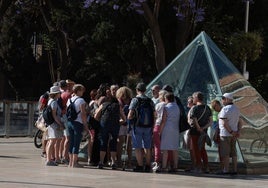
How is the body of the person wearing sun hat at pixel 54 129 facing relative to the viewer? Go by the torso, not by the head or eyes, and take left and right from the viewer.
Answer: facing to the right of the viewer

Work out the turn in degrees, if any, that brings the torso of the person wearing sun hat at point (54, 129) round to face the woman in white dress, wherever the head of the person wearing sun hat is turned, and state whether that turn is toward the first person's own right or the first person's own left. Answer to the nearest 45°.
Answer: approximately 45° to the first person's own right

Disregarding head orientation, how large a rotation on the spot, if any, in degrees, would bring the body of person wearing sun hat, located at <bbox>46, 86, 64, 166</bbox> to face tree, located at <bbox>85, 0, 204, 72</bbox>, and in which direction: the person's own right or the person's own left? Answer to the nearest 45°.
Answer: approximately 45° to the person's own left

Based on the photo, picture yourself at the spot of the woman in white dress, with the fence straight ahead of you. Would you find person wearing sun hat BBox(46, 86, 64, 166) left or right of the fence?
left

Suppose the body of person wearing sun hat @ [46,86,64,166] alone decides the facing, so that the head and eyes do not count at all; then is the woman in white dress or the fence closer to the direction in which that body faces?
the woman in white dress

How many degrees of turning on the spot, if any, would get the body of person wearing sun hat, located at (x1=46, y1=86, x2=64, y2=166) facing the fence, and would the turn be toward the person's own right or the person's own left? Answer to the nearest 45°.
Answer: approximately 90° to the person's own left

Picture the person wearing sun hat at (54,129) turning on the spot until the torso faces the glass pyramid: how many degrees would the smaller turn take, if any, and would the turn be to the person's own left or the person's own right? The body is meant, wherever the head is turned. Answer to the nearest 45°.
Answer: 0° — they already face it

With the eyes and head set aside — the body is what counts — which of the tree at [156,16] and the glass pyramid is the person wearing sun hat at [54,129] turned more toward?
the glass pyramid
